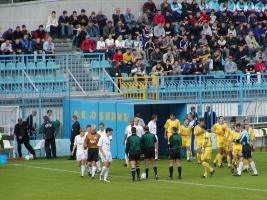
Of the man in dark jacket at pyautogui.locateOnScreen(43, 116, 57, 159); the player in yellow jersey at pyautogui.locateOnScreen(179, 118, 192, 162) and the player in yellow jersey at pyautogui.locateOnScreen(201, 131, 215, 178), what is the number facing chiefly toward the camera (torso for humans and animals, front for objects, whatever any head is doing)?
1

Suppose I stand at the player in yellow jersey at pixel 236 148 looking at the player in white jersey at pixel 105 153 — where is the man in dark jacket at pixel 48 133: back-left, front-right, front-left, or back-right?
front-right

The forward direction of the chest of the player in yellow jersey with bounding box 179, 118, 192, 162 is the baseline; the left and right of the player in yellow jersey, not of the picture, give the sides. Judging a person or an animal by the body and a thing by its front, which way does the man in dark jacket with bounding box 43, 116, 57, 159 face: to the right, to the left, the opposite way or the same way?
the opposite way

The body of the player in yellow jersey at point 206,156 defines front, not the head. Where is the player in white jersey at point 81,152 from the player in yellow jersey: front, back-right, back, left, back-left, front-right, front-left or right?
front

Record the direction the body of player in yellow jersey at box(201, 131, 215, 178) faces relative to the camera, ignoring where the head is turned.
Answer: to the viewer's left
